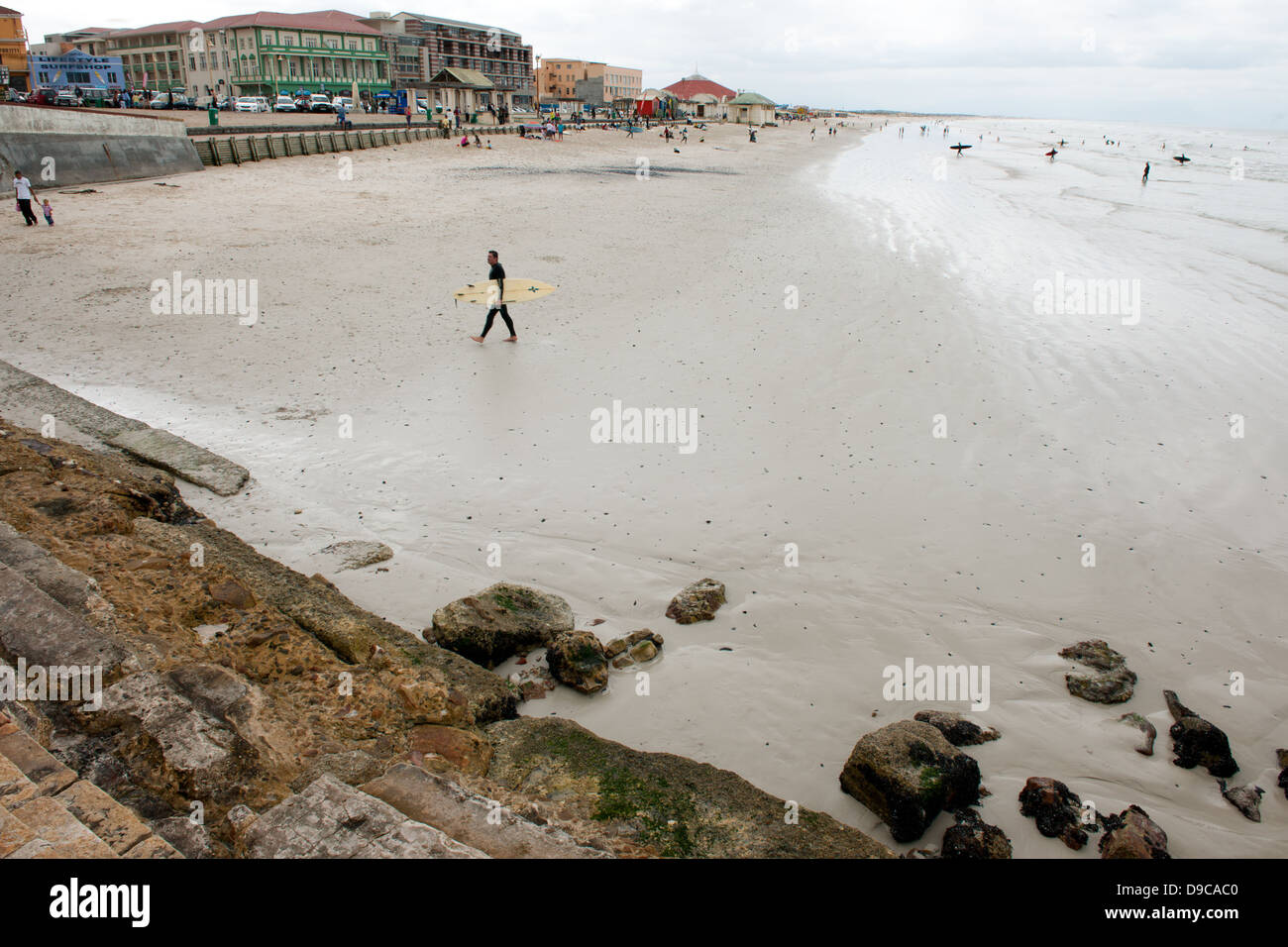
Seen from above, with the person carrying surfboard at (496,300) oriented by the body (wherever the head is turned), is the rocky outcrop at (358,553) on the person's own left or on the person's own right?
on the person's own left

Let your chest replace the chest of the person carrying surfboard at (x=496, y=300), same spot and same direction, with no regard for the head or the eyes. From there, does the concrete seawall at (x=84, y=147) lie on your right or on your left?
on your right

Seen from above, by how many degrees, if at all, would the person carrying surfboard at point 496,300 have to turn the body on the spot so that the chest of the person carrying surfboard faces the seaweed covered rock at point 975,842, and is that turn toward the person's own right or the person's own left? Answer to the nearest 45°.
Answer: approximately 90° to the person's own left

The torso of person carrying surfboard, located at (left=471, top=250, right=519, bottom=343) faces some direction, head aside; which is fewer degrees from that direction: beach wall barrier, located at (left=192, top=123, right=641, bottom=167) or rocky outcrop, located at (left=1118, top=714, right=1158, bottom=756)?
the beach wall barrier

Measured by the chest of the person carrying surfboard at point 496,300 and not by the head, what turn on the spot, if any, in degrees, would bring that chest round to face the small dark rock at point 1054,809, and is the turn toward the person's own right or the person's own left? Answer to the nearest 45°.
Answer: approximately 90° to the person's own left

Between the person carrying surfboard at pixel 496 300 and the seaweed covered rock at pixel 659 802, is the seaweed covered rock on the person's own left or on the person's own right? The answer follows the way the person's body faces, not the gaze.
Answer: on the person's own left

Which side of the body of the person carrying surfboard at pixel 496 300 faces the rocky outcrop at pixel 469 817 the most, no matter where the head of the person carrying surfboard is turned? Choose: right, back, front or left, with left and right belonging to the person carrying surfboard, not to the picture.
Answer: left

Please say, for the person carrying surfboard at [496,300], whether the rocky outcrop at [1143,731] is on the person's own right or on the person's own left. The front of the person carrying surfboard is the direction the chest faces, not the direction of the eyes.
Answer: on the person's own left

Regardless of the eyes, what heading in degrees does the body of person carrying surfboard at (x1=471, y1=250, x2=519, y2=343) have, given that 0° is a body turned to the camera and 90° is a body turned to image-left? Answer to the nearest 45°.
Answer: approximately 90°

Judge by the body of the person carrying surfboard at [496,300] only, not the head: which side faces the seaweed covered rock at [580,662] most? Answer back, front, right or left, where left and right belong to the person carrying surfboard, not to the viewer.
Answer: left

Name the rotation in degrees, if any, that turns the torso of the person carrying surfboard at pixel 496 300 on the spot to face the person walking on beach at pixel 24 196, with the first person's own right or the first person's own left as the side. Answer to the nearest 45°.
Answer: approximately 45° to the first person's own right
